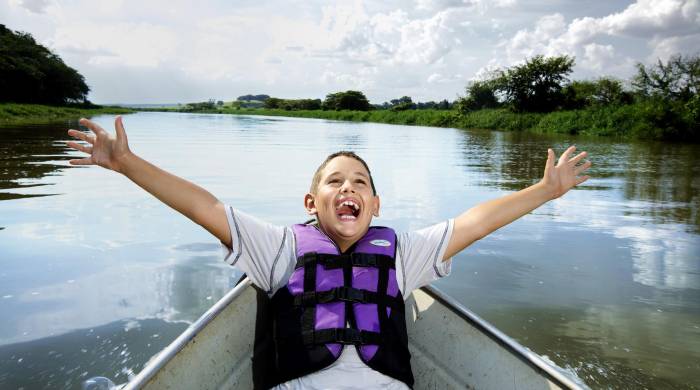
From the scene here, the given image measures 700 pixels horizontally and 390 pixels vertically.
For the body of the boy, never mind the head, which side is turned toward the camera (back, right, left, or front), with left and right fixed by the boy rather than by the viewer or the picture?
front

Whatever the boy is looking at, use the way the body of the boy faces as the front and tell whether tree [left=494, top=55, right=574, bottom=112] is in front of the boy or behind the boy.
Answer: behind

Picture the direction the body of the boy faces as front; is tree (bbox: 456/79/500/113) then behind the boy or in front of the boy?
behind

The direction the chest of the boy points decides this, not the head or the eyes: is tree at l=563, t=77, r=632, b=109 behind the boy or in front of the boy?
behind
